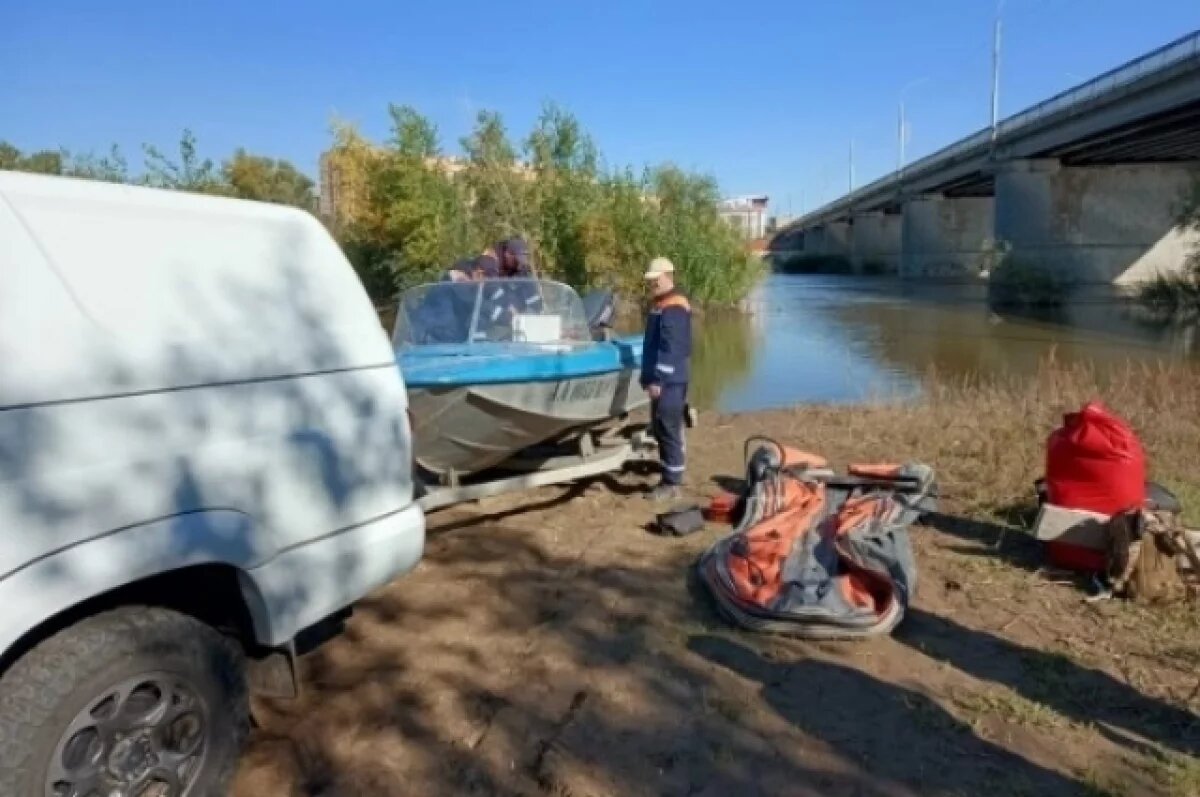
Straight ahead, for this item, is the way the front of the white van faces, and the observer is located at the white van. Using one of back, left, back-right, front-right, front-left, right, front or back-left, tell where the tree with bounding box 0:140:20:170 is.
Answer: back-right

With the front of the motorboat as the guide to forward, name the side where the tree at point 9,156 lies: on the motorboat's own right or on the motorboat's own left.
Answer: on the motorboat's own right

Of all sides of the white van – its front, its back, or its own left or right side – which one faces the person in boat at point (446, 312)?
back

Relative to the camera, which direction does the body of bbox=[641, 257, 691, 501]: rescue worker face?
to the viewer's left

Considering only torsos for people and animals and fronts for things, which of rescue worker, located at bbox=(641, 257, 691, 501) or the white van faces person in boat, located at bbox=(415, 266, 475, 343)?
the rescue worker

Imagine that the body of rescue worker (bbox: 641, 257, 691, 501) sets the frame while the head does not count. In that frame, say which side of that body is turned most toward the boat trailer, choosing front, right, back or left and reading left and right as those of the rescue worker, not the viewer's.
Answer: front

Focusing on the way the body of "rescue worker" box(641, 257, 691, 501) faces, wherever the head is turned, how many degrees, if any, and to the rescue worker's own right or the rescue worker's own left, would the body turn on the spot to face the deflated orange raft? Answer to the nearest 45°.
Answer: approximately 90° to the rescue worker's own left

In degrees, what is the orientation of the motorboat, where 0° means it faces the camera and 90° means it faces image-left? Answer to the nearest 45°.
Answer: approximately 45°

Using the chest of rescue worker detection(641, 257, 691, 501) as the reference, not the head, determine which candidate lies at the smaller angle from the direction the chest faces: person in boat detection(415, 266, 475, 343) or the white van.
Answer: the person in boat

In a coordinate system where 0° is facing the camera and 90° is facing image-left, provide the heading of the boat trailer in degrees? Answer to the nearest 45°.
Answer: approximately 45°

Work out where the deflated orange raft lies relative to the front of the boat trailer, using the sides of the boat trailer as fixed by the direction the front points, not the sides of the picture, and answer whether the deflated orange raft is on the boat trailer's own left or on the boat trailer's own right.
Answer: on the boat trailer's own left

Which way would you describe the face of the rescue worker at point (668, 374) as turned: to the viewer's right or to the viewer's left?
to the viewer's left
